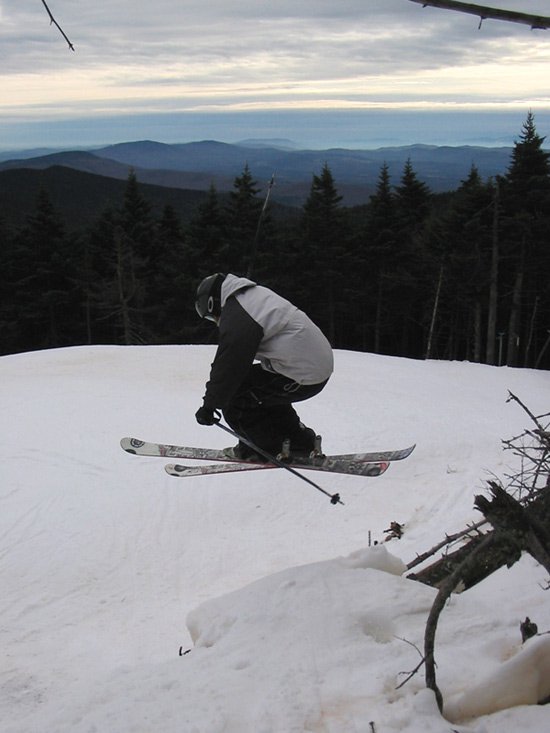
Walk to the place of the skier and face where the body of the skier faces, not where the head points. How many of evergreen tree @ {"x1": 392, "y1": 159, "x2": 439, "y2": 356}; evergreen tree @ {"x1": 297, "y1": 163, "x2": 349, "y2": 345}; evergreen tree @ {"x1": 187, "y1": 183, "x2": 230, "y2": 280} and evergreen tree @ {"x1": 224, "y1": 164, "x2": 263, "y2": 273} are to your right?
4

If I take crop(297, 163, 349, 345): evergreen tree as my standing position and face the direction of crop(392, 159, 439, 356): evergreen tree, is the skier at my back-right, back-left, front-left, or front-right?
back-right

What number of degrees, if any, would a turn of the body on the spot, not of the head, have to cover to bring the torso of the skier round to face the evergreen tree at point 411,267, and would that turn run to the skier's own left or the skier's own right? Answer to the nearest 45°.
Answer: approximately 90° to the skier's own right

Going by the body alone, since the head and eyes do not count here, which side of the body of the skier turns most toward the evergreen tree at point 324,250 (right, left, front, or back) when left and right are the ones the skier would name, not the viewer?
right

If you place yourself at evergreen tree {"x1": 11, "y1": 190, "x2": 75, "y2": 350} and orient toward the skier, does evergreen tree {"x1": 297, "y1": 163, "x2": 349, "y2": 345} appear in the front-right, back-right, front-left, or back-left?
front-left

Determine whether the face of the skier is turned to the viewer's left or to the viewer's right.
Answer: to the viewer's left

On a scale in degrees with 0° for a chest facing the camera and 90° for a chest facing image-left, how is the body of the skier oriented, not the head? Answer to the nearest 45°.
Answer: approximately 90°

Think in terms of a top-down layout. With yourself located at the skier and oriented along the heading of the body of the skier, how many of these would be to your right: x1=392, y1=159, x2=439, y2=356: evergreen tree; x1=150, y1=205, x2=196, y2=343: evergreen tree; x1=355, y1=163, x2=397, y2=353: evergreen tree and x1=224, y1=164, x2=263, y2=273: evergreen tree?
4

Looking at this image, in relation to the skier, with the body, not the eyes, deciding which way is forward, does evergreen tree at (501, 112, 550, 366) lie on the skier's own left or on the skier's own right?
on the skier's own right

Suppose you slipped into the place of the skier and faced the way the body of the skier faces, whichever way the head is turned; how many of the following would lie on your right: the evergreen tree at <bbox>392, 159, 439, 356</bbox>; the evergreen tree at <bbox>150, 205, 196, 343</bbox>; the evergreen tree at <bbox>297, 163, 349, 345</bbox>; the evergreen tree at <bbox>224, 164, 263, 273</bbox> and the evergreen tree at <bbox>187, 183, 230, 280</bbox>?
5

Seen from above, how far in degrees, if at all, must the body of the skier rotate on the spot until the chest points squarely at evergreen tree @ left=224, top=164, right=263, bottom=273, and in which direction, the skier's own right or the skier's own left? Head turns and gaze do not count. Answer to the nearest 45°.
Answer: approximately 90° to the skier's own right

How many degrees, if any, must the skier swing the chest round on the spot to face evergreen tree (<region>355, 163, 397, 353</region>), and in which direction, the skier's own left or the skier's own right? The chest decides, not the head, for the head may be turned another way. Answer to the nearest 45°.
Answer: approximately 90° to the skier's own right

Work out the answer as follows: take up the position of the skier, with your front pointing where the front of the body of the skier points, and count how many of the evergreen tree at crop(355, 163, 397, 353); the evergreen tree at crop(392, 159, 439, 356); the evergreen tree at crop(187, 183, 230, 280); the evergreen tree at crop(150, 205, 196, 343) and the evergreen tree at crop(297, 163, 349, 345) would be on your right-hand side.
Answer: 5

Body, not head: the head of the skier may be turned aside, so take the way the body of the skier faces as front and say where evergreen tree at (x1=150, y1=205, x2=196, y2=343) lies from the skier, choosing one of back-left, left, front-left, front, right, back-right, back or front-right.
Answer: right

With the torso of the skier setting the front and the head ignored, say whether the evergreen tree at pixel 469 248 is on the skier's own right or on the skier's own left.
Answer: on the skier's own right
